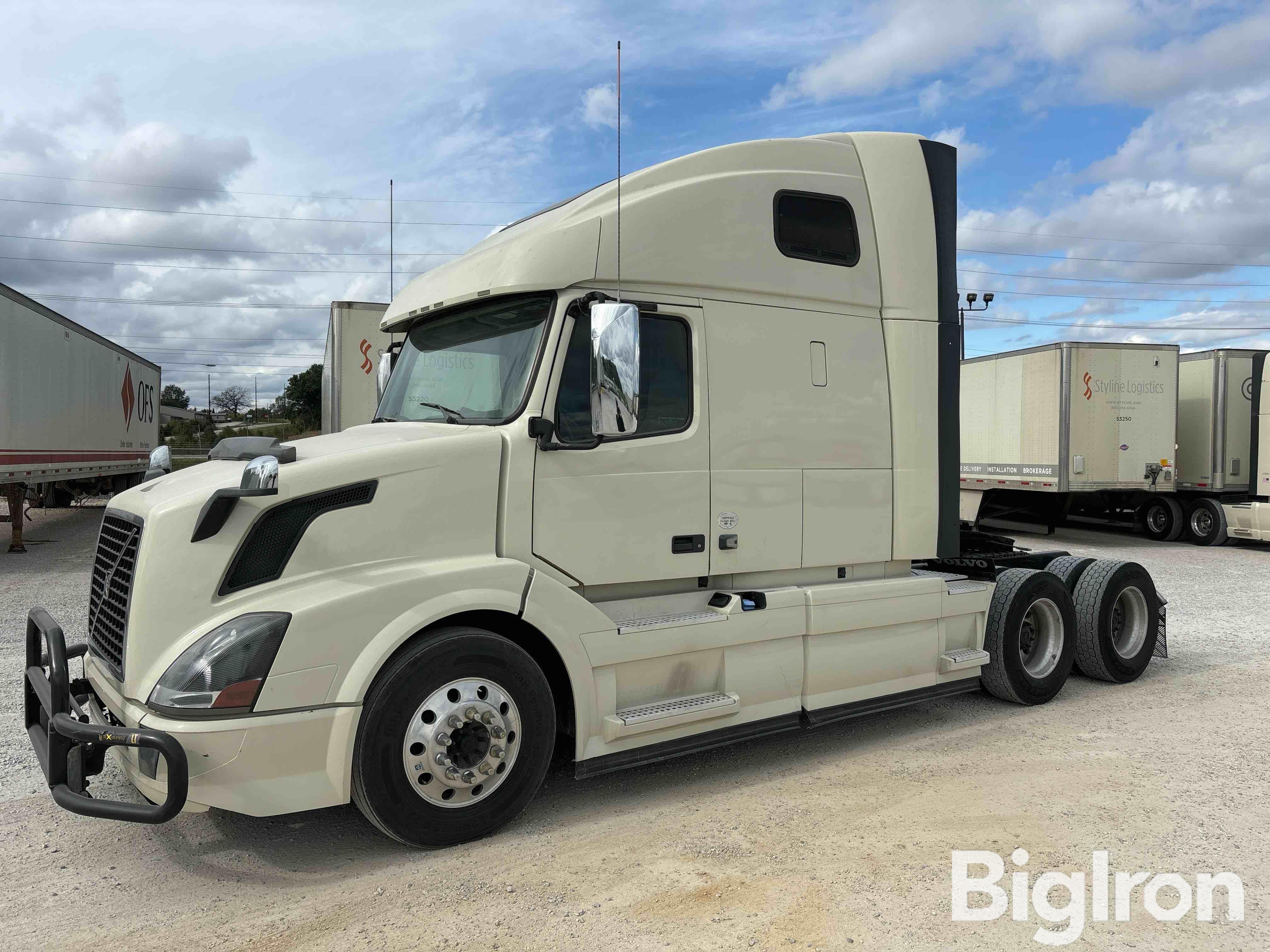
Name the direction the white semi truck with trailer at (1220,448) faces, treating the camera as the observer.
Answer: facing the viewer and to the right of the viewer

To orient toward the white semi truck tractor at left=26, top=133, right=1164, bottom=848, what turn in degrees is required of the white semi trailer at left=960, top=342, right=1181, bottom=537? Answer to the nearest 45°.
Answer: approximately 45° to its right

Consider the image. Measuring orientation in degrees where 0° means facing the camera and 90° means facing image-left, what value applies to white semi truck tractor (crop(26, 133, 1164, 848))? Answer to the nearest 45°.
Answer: approximately 45°

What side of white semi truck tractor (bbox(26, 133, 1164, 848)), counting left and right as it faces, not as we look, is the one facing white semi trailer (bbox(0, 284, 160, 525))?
right

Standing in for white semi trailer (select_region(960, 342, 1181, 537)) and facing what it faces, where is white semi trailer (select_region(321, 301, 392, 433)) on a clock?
white semi trailer (select_region(321, 301, 392, 433)) is roughly at 3 o'clock from white semi trailer (select_region(960, 342, 1181, 537)).

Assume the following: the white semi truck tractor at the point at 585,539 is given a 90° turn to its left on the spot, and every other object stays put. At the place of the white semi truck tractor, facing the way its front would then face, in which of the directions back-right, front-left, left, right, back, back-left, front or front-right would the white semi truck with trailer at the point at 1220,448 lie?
left

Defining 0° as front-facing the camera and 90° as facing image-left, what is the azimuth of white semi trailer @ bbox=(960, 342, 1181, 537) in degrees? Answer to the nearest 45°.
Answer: approximately 315°

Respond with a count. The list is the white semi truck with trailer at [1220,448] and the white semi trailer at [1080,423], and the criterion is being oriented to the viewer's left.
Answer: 0

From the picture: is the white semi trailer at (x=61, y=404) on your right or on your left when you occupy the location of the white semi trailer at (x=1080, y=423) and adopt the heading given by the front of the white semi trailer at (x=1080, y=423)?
on your right
